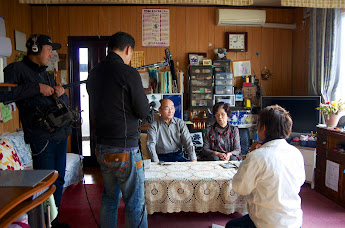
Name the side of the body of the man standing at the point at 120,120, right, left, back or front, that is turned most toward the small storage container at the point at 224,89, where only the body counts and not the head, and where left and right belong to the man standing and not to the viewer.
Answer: front

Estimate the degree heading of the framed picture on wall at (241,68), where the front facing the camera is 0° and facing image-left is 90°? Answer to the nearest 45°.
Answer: approximately 0°

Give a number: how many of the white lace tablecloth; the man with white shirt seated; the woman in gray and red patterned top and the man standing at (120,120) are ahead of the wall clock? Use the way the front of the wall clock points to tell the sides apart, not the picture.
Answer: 4

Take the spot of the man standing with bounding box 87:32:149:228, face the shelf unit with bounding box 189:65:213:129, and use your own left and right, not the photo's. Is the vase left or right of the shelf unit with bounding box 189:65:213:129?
right

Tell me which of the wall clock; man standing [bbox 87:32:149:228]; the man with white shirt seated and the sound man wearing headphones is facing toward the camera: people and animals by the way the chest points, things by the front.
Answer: the wall clock

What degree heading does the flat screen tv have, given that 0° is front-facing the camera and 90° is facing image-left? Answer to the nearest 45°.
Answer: approximately 0°

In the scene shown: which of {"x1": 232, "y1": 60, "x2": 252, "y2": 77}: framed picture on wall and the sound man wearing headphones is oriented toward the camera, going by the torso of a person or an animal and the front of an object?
the framed picture on wall

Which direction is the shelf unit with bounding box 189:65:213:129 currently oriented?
toward the camera

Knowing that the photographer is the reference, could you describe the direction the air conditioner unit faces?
facing the viewer

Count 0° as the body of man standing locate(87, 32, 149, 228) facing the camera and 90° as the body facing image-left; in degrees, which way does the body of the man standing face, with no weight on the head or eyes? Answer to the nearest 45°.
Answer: approximately 225°

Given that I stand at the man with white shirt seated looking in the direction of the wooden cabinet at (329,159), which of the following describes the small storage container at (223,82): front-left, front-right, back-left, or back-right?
front-left

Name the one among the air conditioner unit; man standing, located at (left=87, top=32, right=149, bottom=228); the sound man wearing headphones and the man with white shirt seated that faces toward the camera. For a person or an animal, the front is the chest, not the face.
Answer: the air conditioner unit

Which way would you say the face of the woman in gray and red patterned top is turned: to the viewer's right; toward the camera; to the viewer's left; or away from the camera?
toward the camera

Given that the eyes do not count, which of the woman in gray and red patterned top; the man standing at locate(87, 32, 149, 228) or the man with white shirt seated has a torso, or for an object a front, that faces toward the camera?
the woman in gray and red patterned top

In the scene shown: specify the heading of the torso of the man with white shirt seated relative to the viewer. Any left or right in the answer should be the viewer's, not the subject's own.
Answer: facing away from the viewer and to the left of the viewer

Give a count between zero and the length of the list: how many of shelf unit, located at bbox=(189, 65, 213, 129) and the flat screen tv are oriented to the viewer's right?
0
